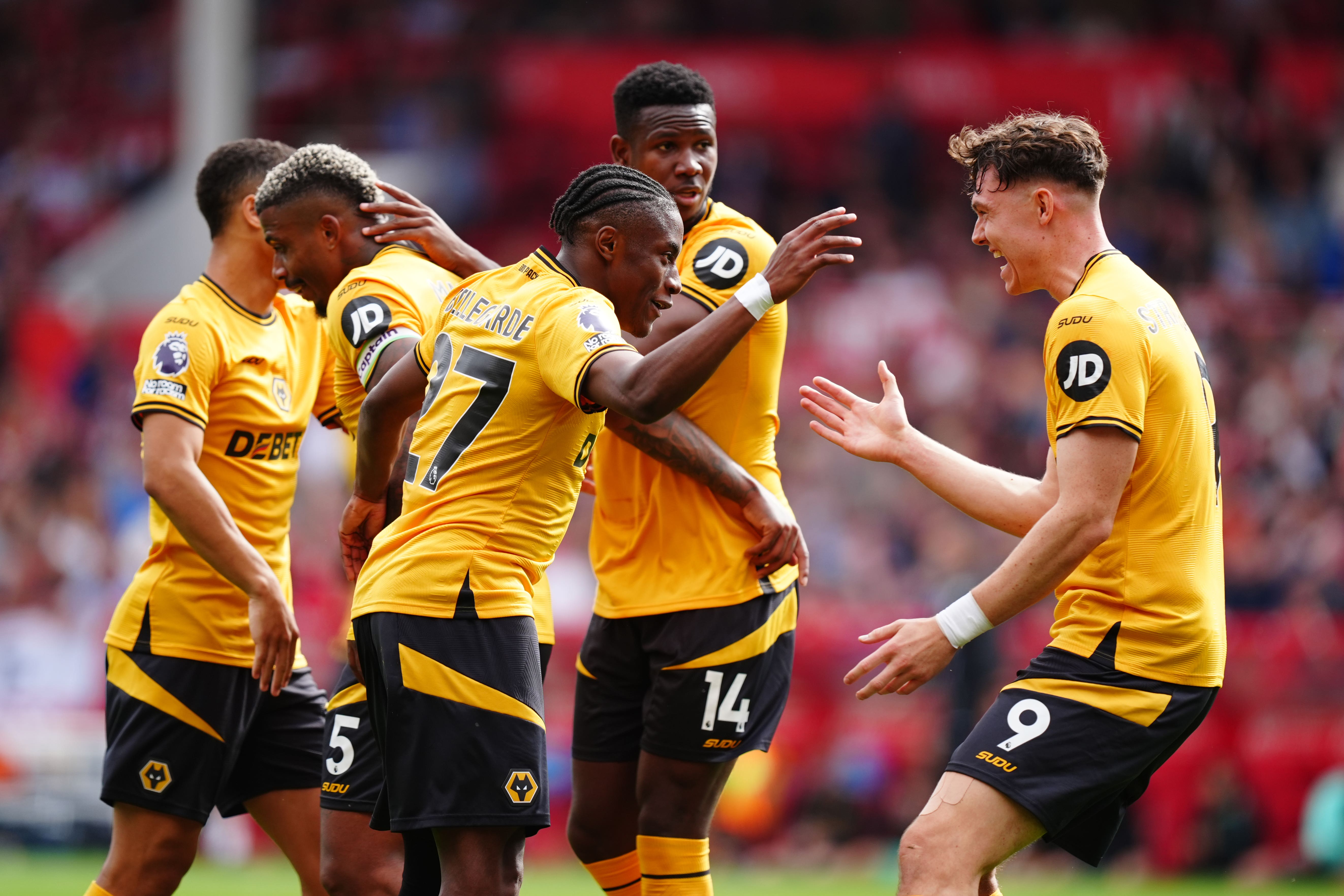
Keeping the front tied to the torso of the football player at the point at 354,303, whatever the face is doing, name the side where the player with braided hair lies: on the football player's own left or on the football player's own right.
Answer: on the football player's own left

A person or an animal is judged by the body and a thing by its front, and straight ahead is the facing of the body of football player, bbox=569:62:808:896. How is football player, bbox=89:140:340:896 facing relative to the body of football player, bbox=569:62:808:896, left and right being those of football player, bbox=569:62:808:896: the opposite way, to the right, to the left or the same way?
to the left

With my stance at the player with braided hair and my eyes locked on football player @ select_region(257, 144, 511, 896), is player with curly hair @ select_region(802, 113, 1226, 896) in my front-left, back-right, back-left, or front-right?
back-right

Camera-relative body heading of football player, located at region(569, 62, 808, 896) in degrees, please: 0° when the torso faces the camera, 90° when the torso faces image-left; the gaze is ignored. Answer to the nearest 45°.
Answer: approximately 45°

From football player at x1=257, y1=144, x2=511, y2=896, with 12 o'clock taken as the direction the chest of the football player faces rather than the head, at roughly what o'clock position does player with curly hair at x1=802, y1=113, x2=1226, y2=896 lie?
The player with curly hair is roughly at 7 o'clock from the football player.

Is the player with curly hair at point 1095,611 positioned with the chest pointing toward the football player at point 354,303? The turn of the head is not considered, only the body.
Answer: yes

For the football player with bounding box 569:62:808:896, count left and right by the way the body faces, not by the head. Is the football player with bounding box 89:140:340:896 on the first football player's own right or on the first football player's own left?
on the first football player's own right

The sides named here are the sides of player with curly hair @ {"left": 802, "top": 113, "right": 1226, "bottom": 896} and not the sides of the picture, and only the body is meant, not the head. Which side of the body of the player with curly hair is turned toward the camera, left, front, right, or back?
left

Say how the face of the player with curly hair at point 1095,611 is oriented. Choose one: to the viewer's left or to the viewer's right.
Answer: to the viewer's left

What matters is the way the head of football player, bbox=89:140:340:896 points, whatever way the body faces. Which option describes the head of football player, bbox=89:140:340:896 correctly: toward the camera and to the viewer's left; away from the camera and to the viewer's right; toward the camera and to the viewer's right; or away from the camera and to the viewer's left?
away from the camera and to the viewer's right

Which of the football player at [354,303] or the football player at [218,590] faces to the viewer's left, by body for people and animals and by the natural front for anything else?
the football player at [354,303]
